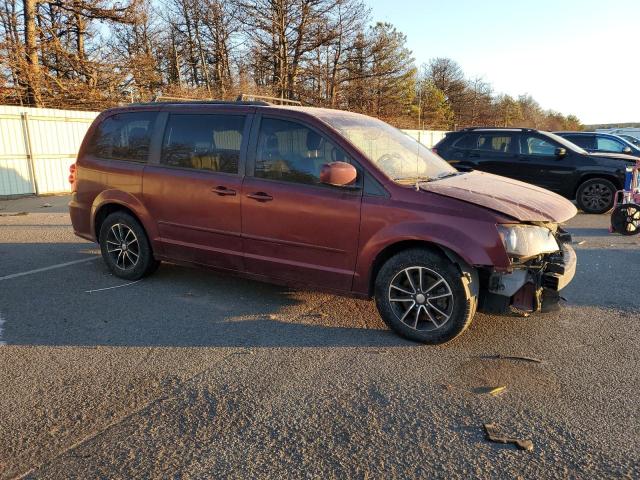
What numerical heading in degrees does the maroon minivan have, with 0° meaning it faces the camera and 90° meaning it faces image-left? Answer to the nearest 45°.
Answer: approximately 315°

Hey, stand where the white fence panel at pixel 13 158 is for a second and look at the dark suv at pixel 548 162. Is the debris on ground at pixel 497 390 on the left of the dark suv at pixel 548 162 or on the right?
right

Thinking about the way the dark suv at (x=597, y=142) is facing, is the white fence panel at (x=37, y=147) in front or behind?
behind

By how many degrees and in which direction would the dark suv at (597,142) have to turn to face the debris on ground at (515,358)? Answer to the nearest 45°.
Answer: approximately 90° to its right

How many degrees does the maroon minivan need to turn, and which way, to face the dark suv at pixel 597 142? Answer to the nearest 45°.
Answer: approximately 90° to its left

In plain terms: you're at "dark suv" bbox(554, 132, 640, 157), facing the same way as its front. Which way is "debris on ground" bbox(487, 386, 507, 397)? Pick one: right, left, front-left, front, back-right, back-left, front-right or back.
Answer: right

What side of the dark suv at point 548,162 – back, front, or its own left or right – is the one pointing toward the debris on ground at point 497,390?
right

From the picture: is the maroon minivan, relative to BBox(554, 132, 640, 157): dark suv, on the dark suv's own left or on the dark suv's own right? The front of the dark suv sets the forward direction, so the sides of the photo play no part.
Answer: on the dark suv's own right

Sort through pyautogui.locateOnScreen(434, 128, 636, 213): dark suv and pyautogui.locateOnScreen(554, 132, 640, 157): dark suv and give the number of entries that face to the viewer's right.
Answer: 2

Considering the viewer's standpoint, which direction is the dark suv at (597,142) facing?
facing to the right of the viewer

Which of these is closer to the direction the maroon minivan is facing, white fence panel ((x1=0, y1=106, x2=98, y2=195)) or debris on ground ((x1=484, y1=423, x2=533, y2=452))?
the debris on ground

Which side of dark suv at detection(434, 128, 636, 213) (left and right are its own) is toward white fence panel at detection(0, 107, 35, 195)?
back

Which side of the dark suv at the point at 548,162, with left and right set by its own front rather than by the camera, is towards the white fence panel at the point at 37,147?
back

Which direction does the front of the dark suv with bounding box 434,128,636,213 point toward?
to the viewer's right
